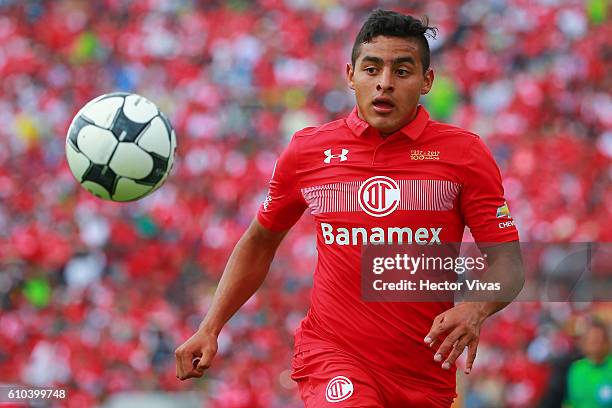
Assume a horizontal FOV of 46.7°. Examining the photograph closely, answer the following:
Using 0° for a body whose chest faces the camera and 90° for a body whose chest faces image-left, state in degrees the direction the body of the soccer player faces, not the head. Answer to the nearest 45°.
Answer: approximately 0°
